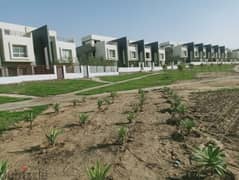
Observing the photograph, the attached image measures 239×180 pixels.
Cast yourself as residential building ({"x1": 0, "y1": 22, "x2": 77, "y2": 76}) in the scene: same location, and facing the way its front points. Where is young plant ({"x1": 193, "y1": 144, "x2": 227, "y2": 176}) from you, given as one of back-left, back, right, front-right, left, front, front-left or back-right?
front-right

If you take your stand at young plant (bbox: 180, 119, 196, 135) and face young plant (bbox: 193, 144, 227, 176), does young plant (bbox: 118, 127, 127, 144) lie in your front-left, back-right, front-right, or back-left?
front-right

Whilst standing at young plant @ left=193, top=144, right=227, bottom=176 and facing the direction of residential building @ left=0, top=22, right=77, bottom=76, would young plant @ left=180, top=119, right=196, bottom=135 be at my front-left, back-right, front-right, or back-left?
front-right

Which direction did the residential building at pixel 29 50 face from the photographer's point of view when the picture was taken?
facing the viewer and to the right of the viewer

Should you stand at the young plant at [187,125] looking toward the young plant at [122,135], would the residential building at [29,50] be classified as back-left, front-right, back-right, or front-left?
front-right

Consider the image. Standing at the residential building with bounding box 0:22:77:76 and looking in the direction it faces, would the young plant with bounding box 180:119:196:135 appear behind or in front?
in front

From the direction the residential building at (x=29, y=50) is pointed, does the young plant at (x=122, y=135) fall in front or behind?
in front

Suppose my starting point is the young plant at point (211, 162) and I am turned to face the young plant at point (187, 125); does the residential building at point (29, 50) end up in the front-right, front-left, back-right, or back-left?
front-left
